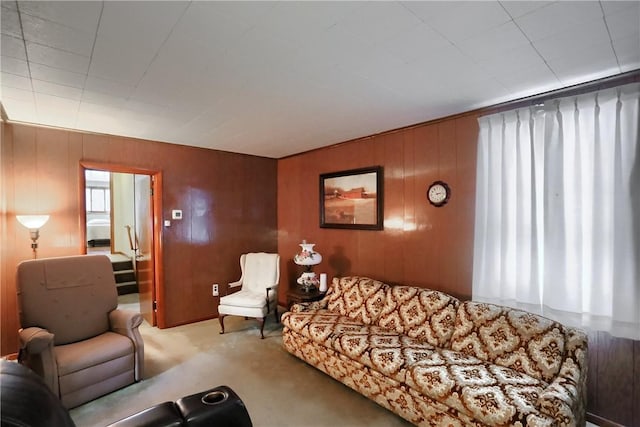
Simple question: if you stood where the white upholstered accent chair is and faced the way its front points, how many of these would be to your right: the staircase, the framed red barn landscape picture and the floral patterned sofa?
1

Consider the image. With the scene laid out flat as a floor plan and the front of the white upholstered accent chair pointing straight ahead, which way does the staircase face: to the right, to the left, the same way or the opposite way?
to the left

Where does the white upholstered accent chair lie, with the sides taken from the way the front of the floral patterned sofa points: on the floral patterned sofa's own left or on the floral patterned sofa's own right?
on the floral patterned sofa's own right

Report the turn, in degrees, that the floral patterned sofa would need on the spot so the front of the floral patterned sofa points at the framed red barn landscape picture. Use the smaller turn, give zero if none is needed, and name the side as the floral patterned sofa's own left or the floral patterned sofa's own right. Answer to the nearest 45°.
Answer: approximately 90° to the floral patterned sofa's own right

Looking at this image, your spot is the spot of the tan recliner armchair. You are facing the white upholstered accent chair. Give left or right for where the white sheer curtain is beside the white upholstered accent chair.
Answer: right

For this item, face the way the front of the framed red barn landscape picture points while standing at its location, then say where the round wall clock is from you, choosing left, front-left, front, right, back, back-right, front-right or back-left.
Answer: left

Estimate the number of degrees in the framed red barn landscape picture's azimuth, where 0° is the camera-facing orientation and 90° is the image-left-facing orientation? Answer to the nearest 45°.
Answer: approximately 45°

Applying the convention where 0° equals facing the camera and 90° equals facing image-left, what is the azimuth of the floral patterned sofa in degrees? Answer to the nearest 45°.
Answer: approximately 45°

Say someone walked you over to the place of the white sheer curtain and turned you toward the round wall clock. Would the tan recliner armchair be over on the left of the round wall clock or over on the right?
left

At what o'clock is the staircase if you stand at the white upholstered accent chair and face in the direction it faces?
The staircase is roughly at 3 o'clock from the white upholstered accent chair.
